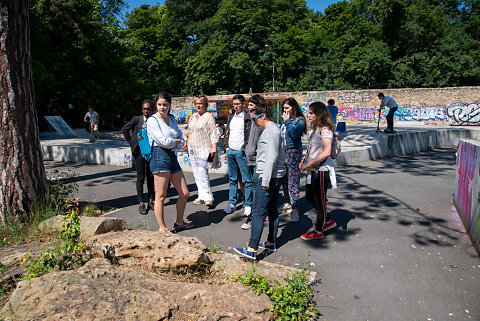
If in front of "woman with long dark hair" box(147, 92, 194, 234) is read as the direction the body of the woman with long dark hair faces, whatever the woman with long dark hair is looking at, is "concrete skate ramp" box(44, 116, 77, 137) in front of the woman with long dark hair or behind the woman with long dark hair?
behind

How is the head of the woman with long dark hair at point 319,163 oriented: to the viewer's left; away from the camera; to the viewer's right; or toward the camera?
to the viewer's left

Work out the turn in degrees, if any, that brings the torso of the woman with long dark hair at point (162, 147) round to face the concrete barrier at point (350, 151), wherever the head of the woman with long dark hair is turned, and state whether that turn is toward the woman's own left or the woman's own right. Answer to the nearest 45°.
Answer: approximately 90° to the woman's own left

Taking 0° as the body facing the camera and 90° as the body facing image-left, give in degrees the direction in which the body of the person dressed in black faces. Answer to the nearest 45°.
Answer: approximately 315°

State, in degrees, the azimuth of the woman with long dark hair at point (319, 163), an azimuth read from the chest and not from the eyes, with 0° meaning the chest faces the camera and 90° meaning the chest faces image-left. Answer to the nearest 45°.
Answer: approximately 90°

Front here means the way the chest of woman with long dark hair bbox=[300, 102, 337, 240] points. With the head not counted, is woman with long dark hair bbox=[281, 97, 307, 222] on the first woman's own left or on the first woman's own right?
on the first woman's own right

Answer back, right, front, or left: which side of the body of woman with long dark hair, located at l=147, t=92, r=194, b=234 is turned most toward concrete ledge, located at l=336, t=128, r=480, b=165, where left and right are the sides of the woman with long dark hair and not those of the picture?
left
